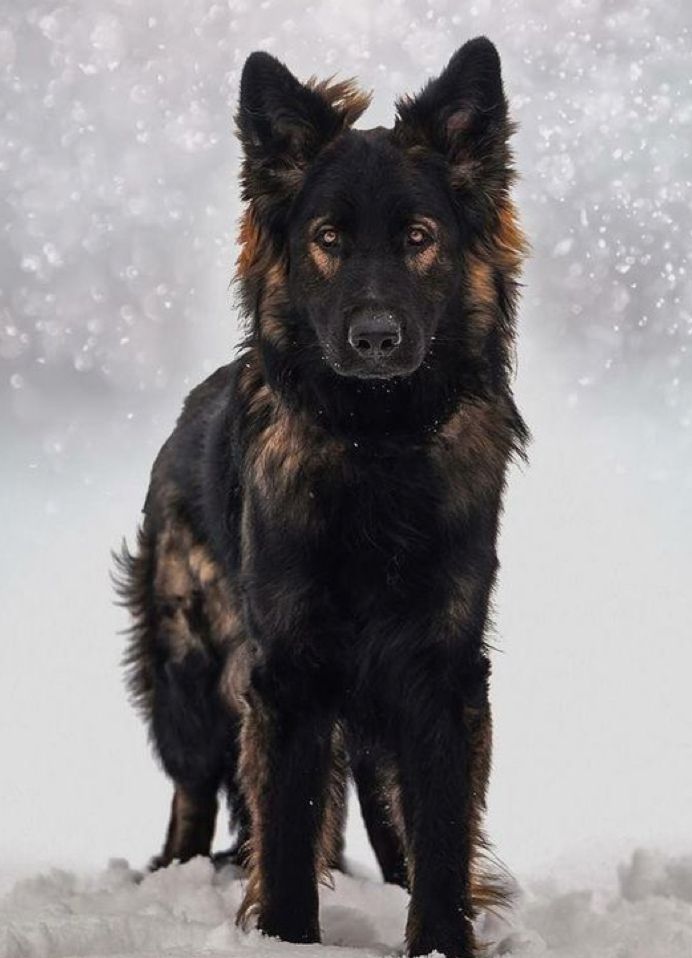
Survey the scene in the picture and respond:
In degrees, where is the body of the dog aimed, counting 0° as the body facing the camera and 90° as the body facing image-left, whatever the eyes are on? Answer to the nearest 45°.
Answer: approximately 0°
